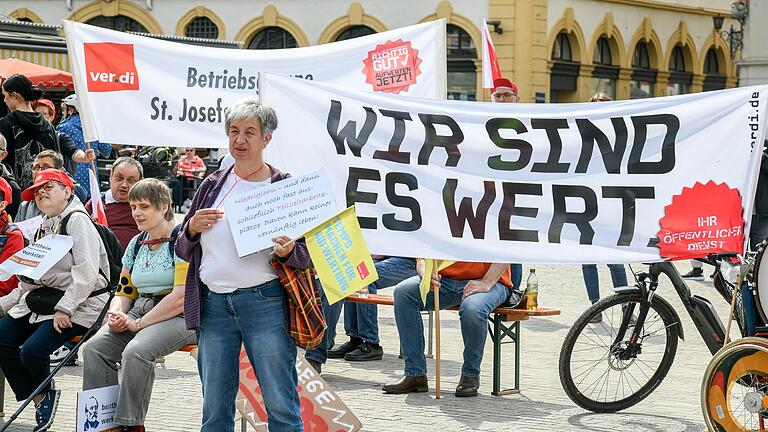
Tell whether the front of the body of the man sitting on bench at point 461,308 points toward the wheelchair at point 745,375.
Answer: no

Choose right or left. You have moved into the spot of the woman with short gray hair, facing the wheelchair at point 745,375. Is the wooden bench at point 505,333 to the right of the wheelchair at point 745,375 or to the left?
left

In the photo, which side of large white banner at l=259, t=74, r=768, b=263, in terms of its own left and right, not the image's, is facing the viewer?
front

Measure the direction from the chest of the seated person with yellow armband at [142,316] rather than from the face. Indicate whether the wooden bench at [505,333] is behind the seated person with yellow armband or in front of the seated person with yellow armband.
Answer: behind

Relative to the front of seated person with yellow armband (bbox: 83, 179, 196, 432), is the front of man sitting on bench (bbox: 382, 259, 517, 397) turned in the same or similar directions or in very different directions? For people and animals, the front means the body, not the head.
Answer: same or similar directions

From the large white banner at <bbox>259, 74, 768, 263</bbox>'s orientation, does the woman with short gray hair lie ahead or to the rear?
ahead

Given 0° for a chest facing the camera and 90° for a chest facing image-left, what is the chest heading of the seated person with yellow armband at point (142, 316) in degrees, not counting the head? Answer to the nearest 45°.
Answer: approximately 45°

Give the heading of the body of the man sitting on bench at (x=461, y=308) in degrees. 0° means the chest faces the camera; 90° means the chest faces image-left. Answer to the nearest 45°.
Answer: approximately 45°

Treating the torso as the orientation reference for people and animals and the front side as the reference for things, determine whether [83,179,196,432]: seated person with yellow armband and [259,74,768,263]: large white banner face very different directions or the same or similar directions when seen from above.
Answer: same or similar directions

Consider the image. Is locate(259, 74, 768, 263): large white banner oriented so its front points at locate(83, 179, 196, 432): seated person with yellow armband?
no

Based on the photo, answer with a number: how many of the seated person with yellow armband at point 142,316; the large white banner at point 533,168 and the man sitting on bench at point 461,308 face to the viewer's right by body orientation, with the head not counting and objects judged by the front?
0

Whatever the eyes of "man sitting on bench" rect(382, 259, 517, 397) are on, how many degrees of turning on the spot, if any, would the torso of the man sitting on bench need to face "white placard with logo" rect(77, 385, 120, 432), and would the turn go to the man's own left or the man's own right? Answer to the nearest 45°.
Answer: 0° — they already face it

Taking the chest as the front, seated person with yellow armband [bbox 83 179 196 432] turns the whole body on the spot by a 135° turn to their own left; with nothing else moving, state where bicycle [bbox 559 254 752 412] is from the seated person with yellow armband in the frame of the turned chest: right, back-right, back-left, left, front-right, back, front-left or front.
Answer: front
